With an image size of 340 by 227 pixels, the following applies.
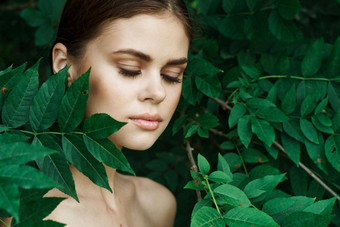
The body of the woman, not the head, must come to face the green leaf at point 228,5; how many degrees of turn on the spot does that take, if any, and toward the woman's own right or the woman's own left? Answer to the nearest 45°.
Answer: approximately 90° to the woman's own left

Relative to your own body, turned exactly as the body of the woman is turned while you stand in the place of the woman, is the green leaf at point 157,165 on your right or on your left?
on your left

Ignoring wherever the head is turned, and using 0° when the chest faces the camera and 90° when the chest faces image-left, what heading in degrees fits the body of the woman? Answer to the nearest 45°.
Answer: approximately 315°
